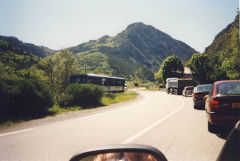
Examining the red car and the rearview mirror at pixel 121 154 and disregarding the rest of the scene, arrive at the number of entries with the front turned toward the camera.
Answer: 1

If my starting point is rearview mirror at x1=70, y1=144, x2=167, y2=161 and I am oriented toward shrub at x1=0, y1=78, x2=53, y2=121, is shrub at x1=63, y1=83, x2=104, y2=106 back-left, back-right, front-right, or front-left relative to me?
front-right

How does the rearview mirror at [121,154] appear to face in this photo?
toward the camera

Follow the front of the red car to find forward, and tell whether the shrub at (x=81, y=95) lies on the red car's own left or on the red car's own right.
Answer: on the red car's own left

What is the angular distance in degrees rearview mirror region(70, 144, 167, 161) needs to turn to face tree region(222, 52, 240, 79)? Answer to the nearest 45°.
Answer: approximately 135° to its left

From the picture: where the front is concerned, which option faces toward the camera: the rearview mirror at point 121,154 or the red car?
the rearview mirror

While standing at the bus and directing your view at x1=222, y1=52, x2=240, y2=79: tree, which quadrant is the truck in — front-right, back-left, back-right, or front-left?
front-left

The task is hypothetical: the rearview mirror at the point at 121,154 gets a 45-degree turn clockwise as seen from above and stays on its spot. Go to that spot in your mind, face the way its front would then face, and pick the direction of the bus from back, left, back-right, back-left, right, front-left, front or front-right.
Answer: back-right

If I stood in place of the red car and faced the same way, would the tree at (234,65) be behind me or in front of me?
in front

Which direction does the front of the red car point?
away from the camera

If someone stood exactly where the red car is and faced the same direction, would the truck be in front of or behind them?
in front

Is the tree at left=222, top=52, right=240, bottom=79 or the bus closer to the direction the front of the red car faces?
the tree
